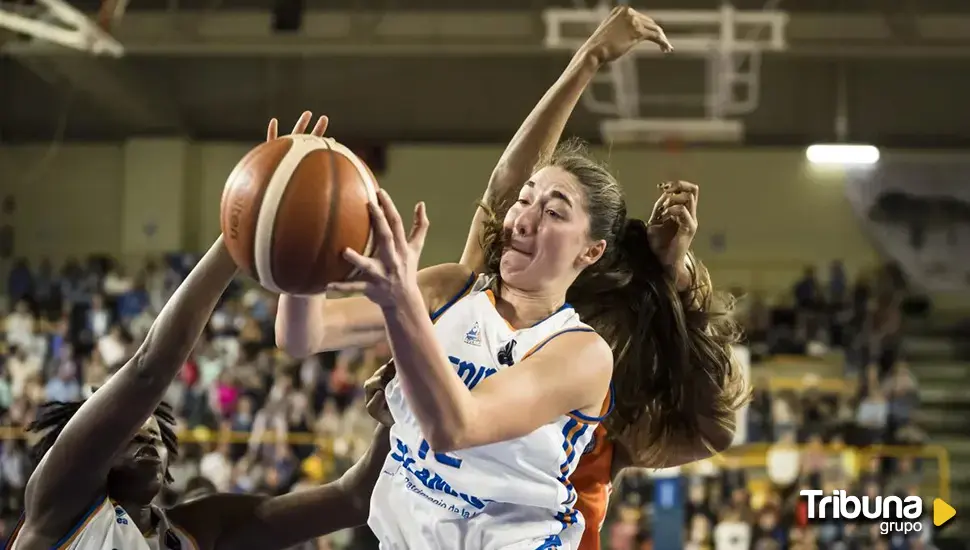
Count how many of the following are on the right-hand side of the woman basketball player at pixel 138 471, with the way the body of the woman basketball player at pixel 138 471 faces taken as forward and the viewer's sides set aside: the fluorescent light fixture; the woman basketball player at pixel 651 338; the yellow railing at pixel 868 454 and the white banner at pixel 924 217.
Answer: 0

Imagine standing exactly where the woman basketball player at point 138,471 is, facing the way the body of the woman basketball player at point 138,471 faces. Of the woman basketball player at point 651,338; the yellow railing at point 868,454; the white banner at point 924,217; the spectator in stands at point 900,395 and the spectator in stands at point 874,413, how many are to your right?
0

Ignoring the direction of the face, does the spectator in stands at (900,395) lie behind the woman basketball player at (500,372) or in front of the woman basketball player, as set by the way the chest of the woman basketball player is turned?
behind

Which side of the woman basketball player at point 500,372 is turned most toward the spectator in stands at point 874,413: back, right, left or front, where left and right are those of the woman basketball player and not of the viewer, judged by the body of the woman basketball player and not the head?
back

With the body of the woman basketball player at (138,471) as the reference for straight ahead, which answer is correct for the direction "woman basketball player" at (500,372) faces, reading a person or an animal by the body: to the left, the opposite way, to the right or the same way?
to the right

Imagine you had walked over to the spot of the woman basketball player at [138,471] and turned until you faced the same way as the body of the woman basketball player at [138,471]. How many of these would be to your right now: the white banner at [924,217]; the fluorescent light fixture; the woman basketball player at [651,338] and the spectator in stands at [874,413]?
0

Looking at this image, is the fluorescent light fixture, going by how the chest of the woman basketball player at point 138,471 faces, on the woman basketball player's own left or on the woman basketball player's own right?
on the woman basketball player's own left

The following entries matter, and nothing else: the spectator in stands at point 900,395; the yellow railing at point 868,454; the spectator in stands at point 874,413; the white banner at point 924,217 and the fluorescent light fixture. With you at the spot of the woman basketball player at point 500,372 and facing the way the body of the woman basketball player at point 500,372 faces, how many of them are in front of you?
0

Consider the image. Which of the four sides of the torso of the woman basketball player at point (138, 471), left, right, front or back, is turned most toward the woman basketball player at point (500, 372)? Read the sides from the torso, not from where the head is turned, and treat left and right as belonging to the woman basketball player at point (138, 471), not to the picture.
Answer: front

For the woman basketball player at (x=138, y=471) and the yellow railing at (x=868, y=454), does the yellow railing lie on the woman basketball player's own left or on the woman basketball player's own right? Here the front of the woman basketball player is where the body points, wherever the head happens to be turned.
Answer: on the woman basketball player's own left

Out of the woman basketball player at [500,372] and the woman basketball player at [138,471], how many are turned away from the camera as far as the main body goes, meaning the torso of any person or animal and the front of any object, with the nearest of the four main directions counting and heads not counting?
0

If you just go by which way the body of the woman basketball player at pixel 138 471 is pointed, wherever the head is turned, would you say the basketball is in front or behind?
in front

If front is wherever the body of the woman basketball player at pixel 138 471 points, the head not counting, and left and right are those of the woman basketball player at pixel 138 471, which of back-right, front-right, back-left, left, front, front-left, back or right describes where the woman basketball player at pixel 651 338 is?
front-left

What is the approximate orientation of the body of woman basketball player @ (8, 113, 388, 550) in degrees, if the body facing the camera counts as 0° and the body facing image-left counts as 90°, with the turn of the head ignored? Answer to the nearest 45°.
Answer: approximately 315°

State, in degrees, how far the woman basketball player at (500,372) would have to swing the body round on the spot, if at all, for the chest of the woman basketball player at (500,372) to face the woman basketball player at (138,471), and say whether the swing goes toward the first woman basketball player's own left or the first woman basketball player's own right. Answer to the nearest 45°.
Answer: approximately 45° to the first woman basketball player's own right

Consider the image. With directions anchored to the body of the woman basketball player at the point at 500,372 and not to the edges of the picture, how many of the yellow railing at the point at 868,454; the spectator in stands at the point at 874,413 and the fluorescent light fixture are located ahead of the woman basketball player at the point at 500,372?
0
